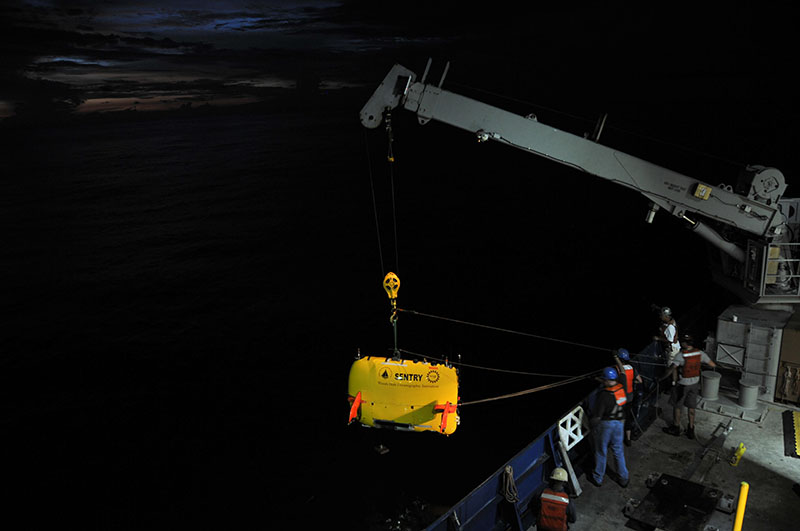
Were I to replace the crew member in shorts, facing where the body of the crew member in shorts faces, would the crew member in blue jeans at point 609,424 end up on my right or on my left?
on my left

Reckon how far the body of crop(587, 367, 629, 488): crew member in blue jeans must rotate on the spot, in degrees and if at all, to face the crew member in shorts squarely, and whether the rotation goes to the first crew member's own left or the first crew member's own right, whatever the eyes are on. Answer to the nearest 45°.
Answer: approximately 90° to the first crew member's own right

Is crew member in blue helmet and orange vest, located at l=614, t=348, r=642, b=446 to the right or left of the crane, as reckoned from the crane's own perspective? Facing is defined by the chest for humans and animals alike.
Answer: on its left

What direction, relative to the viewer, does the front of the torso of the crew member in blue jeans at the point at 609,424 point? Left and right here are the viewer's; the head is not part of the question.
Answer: facing away from the viewer and to the left of the viewer

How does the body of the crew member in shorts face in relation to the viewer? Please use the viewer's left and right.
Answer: facing away from the viewer and to the left of the viewer

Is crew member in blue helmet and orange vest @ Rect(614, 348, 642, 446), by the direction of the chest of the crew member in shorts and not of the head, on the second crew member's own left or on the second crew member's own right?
on the second crew member's own left

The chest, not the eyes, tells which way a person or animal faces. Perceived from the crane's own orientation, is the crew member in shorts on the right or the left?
on its left

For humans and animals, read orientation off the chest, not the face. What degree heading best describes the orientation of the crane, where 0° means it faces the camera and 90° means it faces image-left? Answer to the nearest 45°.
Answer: approximately 90°
